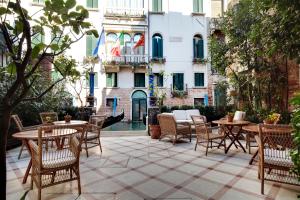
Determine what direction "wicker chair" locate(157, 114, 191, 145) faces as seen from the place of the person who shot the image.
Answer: facing away from the viewer and to the right of the viewer

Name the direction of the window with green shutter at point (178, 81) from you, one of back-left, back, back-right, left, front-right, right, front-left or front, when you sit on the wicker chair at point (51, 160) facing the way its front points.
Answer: right

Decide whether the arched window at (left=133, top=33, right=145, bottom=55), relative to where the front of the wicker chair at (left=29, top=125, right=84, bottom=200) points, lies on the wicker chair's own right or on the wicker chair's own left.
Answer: on the wicker chair's own right

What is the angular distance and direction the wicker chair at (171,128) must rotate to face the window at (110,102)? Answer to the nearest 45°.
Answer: approximately 90° to its left

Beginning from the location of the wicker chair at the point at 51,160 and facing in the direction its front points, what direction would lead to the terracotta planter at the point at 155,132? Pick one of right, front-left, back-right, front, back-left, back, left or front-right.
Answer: right

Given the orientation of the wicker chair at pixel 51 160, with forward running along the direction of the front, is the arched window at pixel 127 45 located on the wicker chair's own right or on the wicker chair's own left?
on the wicker chair's own right

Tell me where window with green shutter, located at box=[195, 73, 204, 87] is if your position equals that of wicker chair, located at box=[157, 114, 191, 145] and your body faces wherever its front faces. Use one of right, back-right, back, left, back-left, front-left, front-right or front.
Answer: front-left

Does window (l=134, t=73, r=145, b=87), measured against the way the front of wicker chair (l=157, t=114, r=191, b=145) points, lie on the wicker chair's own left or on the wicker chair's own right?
on the wicker chair's own left

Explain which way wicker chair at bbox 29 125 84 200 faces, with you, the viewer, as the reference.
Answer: facing away from the viewer and to the left of the viewer
